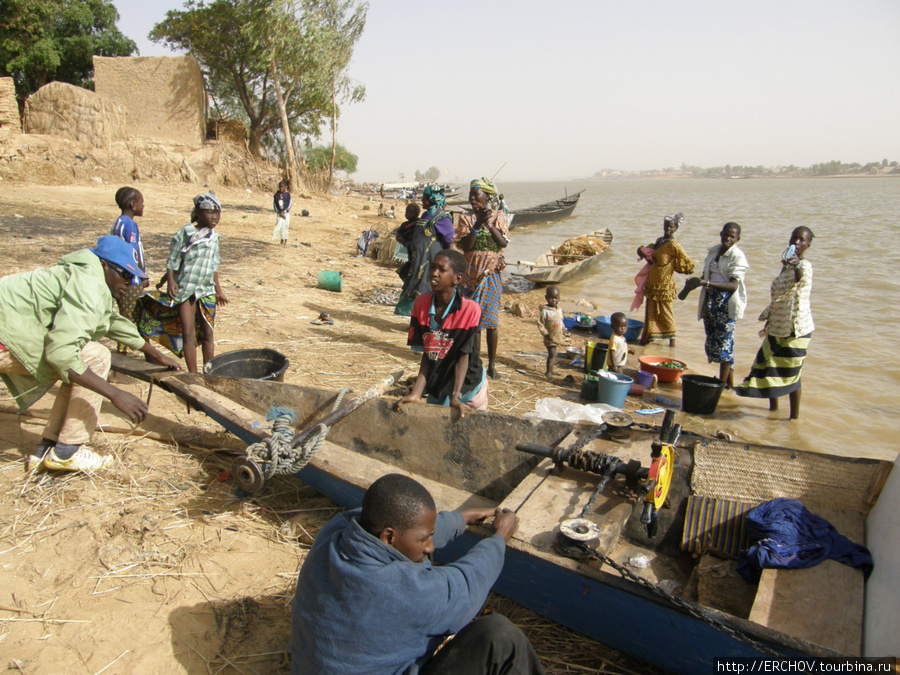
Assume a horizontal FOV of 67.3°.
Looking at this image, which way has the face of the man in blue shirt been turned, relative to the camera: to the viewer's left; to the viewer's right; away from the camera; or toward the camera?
to the viewer's right

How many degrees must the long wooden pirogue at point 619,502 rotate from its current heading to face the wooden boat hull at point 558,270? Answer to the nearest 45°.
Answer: approximately 45° to its right

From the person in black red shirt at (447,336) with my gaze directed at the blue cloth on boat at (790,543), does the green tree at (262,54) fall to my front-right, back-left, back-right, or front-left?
back-left

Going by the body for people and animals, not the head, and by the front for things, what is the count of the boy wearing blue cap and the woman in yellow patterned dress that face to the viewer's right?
1

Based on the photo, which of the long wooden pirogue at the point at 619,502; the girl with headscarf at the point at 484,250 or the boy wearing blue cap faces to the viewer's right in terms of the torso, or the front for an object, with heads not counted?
the boy wearing blue cap

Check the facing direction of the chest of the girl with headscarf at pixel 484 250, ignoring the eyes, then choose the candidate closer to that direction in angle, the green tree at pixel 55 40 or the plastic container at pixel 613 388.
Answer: the plastic container
